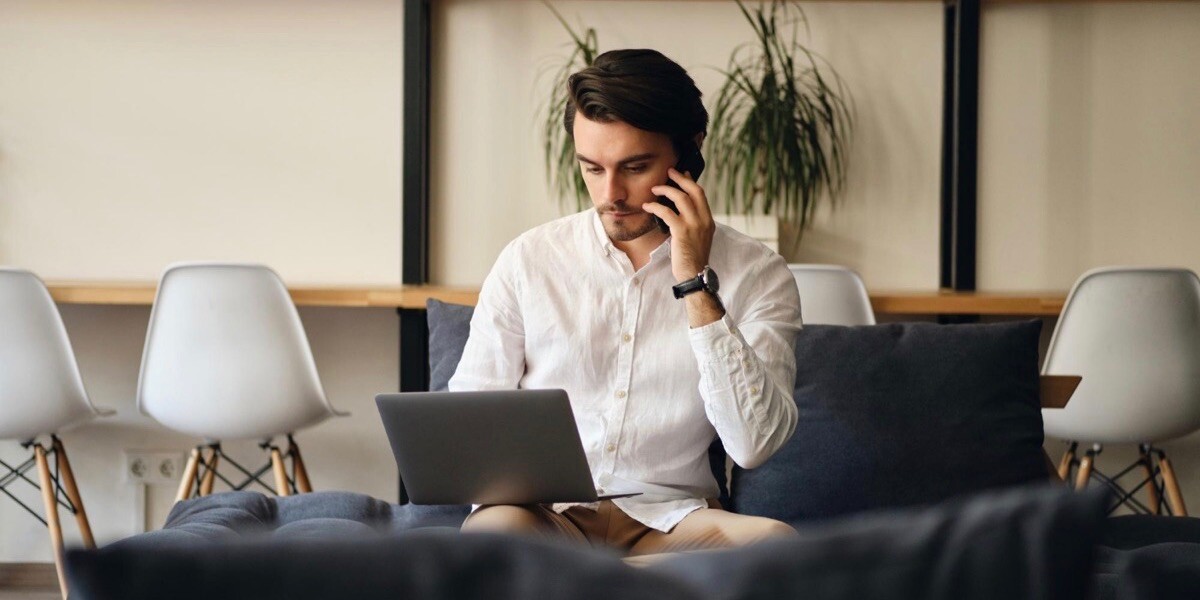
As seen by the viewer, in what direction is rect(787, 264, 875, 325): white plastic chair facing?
away from the camera

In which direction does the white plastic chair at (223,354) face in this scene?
away from the camera

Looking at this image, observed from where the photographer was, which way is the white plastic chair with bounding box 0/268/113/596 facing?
facing away from the viewer and to the right of the viewer

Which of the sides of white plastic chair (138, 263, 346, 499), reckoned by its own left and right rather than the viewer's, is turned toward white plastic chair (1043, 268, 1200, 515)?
right

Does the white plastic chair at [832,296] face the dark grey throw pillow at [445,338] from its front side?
no

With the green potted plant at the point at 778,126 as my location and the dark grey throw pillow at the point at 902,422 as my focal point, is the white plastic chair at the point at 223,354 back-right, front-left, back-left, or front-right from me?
front-right

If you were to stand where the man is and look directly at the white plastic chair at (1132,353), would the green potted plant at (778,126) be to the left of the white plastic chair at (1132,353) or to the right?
left

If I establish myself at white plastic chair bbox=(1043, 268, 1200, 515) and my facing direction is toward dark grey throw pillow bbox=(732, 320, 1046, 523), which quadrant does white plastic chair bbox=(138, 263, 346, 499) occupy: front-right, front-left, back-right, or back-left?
front-right

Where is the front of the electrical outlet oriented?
toward the camera

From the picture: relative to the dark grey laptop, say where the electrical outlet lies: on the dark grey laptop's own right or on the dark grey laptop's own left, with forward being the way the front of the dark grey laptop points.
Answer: on the dark grey laptop's own left

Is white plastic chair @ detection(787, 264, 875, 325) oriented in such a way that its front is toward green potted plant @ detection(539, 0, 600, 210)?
no

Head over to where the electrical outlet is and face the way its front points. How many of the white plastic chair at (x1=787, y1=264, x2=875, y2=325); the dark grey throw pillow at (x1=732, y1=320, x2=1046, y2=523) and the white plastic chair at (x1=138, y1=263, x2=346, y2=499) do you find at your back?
0

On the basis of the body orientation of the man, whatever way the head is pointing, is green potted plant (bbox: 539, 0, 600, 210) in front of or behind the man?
behind

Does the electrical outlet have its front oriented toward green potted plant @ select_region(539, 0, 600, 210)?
no

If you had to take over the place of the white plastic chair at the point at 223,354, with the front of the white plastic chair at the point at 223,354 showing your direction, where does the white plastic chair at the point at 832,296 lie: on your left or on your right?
on your right

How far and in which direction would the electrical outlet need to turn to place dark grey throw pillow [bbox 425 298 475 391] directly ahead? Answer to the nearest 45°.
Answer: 0° — it already faces it

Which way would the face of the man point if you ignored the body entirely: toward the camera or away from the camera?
toward the camera

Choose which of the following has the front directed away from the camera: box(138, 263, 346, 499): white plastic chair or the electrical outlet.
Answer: the white plastic chair

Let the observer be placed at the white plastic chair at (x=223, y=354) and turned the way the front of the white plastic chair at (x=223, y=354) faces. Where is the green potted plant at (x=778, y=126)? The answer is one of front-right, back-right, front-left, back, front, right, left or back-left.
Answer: right

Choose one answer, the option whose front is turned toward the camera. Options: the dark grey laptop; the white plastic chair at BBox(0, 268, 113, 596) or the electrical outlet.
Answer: the electrical outlet
